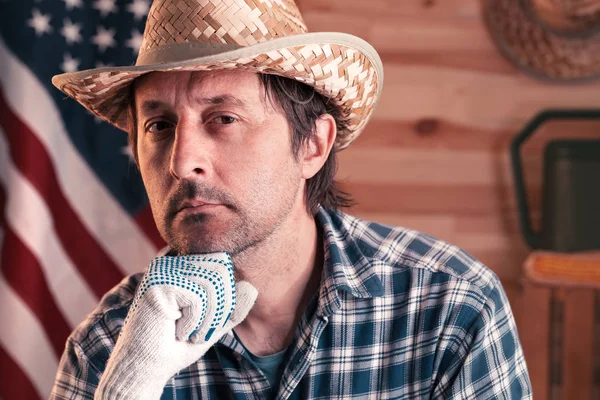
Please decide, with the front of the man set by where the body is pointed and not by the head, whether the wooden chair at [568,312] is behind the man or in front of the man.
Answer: behind

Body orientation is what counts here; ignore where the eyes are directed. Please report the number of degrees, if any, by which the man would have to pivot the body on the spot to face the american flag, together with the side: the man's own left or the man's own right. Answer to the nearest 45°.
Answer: approximately 90° to the man's own right

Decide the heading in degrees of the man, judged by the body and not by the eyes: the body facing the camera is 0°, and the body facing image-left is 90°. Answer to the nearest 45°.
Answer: approximately 45°

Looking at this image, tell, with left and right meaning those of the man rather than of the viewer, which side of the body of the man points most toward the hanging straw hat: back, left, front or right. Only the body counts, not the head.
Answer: back
